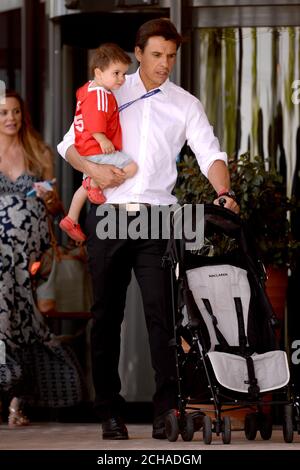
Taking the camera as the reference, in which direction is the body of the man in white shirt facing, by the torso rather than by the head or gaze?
toward the camera

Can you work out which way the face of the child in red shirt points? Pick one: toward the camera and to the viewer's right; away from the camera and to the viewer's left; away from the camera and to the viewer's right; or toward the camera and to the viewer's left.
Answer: toward the camera and to the viewer's right

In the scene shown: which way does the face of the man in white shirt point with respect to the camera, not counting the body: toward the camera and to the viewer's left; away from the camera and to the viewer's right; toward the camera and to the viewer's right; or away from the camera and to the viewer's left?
toward the camera and to the viewer's right
